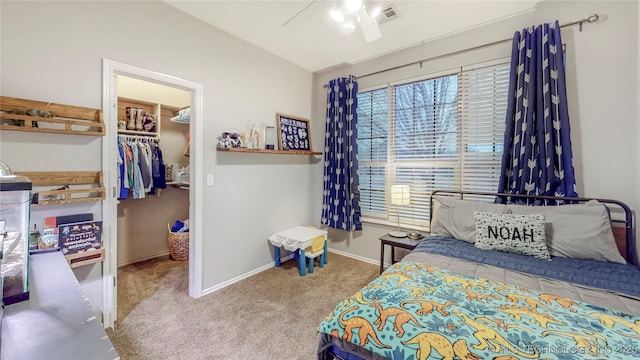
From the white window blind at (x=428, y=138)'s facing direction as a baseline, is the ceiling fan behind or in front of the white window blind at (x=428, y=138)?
in front

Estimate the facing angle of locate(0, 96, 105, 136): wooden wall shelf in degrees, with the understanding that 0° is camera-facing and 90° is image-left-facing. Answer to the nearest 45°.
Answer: approximately 315°

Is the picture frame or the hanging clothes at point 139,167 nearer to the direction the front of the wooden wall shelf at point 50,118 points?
the picture frame

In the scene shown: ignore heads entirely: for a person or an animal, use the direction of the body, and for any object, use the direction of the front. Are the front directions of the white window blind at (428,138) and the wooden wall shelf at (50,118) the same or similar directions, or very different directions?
very different directions

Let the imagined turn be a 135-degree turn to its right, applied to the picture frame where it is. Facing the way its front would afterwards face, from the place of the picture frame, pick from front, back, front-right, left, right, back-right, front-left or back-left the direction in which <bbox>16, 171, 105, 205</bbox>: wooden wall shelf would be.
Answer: front-left

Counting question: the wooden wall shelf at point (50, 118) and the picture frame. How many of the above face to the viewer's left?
0

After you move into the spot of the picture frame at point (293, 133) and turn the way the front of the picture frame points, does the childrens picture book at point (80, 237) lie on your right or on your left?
on your right

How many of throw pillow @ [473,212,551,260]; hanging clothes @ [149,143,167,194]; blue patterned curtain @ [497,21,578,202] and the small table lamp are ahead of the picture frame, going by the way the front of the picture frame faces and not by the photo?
3

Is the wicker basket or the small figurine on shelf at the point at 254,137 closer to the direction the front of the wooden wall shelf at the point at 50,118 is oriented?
the small figurine on shelf

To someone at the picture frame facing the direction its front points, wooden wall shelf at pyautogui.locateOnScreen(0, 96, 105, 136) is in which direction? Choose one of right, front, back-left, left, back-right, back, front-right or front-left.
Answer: right
